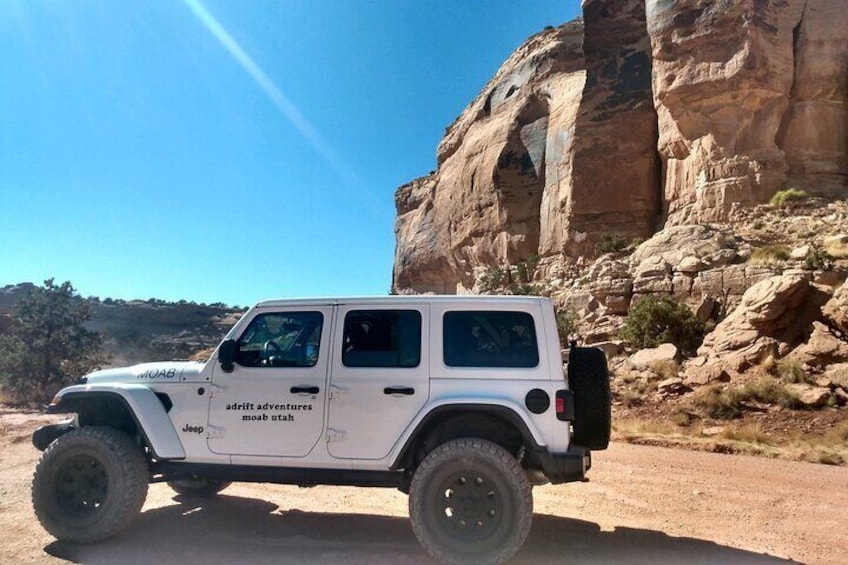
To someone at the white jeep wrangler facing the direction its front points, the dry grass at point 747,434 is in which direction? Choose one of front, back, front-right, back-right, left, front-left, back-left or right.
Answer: back-right

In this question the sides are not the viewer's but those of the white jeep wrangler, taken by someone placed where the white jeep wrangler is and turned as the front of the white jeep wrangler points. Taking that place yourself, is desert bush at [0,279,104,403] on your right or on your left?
on your right

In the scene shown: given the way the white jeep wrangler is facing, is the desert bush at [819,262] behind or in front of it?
behind

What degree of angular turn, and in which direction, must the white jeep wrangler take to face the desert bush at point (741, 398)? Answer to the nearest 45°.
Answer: approximately 135° to its right

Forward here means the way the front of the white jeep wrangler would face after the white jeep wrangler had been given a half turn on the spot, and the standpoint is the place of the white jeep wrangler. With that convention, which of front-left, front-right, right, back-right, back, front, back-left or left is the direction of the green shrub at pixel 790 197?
front-left

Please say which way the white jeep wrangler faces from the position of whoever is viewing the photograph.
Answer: facing to the left of the viewer
